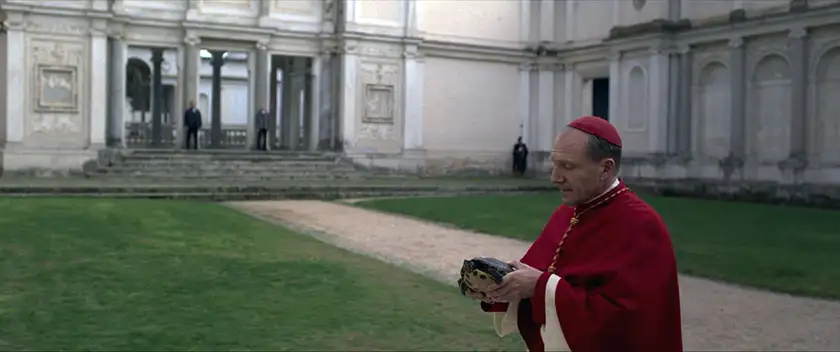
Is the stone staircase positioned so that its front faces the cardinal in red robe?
yes

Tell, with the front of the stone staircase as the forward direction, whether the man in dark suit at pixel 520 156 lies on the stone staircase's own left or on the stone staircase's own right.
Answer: on the stone staircase's own left

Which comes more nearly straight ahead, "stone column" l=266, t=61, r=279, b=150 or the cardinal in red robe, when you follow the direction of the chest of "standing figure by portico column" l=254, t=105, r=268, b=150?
the cardinal in red robe

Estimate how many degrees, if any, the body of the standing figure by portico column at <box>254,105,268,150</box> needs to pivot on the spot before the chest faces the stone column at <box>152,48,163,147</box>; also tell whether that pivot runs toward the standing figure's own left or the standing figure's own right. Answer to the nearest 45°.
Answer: approximately 135° to the standing figure's own right

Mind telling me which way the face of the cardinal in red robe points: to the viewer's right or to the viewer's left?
to the viewer's left

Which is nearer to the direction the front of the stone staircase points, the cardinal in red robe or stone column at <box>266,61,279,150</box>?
the cardinal in red robe

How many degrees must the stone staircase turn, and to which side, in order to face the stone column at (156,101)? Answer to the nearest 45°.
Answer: approximately 180°

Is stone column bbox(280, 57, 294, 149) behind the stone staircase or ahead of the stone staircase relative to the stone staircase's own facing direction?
behind

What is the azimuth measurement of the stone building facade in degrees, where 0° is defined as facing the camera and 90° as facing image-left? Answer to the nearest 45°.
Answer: approximately 0°

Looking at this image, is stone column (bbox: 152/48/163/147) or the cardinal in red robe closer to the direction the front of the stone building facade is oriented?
the cardinal in red robe

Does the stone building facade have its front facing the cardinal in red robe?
yes
